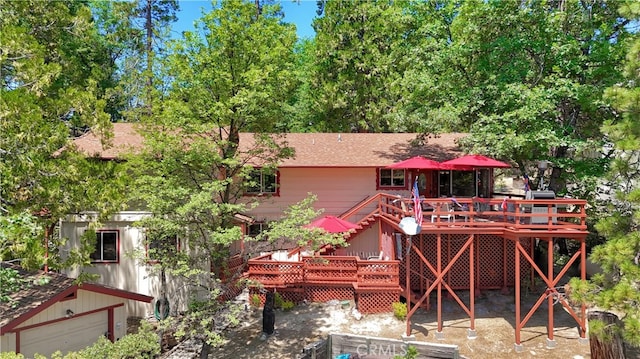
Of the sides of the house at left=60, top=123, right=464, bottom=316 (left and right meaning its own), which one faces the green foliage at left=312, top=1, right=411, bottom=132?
back

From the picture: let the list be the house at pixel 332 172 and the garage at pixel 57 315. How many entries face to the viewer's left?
0

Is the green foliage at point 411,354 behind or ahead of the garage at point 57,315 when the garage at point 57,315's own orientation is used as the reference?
ahead

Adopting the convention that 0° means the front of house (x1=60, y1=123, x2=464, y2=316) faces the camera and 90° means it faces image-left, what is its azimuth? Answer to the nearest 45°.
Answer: approximately 0°

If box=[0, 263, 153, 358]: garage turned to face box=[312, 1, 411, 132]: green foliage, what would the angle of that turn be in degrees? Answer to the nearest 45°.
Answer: approximately 90° to its left

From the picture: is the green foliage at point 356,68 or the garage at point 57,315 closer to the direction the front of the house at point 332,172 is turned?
the garage

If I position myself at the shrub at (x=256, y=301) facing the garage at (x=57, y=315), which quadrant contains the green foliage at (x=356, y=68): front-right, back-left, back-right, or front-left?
back-right

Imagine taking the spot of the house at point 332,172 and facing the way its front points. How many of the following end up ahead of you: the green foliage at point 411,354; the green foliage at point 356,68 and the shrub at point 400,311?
2

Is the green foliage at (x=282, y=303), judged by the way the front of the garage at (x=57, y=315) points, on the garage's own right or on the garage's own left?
on the garage's own left

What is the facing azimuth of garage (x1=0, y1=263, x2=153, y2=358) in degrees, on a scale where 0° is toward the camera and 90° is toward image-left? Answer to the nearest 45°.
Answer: approximately 315°

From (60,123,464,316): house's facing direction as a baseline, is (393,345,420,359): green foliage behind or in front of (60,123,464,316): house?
in front
